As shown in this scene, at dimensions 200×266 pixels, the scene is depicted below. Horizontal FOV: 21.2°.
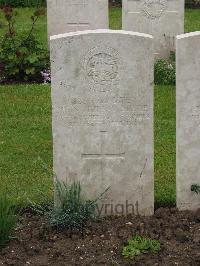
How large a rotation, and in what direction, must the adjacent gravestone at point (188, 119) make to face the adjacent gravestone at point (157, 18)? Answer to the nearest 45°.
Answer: approximately 180°

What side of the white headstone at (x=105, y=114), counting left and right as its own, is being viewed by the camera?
front

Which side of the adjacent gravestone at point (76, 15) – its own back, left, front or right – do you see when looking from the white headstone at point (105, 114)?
front

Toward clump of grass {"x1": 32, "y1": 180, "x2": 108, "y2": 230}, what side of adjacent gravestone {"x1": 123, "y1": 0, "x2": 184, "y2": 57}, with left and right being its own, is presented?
front

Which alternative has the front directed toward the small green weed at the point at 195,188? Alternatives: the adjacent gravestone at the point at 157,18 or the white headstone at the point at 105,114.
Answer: the adjacent gravestone

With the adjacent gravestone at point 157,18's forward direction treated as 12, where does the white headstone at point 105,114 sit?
The white headstone is roughly at 12 o'clock from the adjacent gravestone.

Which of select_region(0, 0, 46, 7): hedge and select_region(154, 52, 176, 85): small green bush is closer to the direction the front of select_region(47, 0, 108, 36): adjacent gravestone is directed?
the small green bush

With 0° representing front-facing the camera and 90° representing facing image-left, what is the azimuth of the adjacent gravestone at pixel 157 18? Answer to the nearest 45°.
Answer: approximately 0°

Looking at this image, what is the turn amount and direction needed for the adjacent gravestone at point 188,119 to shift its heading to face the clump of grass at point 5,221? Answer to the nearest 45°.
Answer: approximately 45° to its right

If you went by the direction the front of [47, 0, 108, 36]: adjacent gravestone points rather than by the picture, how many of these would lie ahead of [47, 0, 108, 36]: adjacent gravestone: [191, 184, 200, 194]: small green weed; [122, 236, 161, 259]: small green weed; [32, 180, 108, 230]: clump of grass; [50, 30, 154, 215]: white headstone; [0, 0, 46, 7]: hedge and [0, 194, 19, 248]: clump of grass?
5

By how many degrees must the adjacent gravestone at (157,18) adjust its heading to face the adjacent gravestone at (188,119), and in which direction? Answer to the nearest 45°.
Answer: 0° — it already faces it

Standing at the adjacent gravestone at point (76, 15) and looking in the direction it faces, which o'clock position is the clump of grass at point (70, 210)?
The clump of grass is roughly at 12 o'clock from the adjacent gravestone.

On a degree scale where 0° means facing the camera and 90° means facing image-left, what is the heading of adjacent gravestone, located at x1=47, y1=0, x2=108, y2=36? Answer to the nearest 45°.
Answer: approximately 0°

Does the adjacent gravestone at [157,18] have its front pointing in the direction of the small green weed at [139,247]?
yes

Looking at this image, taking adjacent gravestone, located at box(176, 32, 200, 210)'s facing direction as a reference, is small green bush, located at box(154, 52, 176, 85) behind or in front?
behind

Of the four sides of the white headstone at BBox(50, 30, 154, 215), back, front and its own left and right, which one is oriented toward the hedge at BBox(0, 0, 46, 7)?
back

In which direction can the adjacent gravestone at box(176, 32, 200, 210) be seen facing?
toward the camera

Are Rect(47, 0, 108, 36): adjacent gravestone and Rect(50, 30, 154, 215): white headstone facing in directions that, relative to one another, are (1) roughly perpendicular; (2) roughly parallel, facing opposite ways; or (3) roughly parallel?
roughly parallel

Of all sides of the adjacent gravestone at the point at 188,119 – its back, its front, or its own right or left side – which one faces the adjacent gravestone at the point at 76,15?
back

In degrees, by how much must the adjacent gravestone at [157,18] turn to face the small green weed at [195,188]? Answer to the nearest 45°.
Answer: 0° — it already faces it
